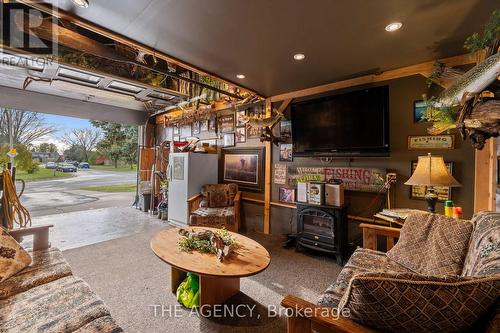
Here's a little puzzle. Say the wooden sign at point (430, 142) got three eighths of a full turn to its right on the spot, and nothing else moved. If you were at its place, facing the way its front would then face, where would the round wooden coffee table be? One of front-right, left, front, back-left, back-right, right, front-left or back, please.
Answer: left

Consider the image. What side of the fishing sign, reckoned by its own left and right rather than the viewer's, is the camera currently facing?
front

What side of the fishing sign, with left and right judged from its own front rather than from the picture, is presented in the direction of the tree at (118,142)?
right

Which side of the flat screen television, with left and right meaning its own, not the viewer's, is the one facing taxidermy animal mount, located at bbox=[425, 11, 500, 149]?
left

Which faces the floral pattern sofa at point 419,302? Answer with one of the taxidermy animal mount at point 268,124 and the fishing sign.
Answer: the fishing sign

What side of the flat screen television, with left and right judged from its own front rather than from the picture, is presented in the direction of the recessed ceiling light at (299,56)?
front

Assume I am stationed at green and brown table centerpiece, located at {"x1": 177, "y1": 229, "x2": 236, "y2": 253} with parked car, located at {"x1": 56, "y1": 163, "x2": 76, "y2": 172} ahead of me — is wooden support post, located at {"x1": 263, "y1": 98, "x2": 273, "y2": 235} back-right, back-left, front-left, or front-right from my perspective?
front-right

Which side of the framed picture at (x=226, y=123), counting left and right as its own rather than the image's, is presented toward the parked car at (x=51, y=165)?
right

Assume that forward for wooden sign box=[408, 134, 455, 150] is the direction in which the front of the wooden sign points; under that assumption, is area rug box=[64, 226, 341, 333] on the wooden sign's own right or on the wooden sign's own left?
on the wooden sign's own right

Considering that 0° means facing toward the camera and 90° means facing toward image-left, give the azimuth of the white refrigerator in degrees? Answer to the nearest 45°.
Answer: approximately 45°

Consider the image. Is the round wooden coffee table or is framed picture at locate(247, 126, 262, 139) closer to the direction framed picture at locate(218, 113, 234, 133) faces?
the round wooden coffee table

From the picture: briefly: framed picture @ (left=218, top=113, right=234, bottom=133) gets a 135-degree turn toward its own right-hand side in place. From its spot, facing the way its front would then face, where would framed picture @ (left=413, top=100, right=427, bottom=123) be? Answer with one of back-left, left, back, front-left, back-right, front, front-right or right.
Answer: back-right

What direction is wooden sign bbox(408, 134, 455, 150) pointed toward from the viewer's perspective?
toward the camera
